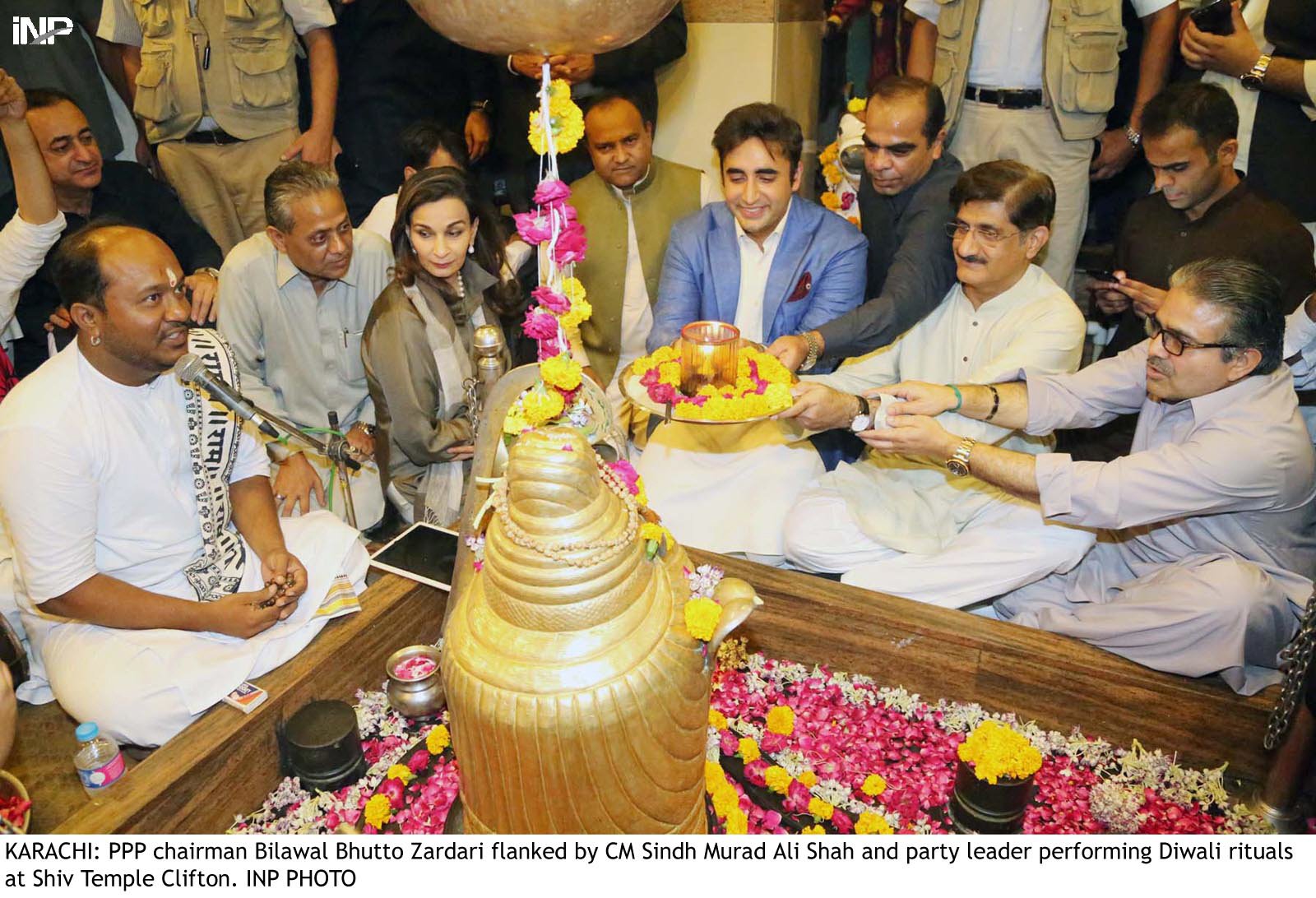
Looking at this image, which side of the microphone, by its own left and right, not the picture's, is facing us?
left

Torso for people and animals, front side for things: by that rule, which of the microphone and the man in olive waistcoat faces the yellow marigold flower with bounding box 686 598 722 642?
the man in olive waistcoat

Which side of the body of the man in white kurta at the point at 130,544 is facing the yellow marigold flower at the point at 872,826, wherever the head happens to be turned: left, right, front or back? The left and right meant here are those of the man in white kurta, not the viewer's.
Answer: front

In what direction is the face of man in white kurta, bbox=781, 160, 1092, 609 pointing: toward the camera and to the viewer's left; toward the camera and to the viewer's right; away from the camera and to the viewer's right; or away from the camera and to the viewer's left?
toward the camera and to the viewer's left

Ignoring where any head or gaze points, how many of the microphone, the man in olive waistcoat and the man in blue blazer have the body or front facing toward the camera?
2

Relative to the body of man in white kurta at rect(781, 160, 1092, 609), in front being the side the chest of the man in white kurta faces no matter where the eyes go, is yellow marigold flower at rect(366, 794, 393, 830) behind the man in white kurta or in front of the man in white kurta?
in front

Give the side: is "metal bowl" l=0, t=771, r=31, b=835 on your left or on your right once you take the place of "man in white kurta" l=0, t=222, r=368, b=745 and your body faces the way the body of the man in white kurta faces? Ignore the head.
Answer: on your right

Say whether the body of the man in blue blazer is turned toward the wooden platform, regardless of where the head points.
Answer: yes

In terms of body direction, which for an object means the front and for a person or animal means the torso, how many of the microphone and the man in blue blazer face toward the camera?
1

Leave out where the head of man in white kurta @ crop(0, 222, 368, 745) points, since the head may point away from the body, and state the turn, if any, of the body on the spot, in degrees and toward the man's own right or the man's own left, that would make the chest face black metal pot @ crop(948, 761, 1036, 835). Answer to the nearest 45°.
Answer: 0° — they already face it

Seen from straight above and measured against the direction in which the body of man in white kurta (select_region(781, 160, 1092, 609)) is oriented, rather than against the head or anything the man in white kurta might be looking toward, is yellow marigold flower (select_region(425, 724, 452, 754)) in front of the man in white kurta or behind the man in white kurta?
in front

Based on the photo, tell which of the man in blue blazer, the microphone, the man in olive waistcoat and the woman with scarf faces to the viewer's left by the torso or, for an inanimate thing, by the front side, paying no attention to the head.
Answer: the microphone

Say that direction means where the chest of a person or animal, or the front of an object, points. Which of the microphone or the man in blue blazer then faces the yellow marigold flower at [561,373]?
the man in blue blazer

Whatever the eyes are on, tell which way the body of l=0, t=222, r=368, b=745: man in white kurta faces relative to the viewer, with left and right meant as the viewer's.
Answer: facing the viewer and to the right of the viewer
